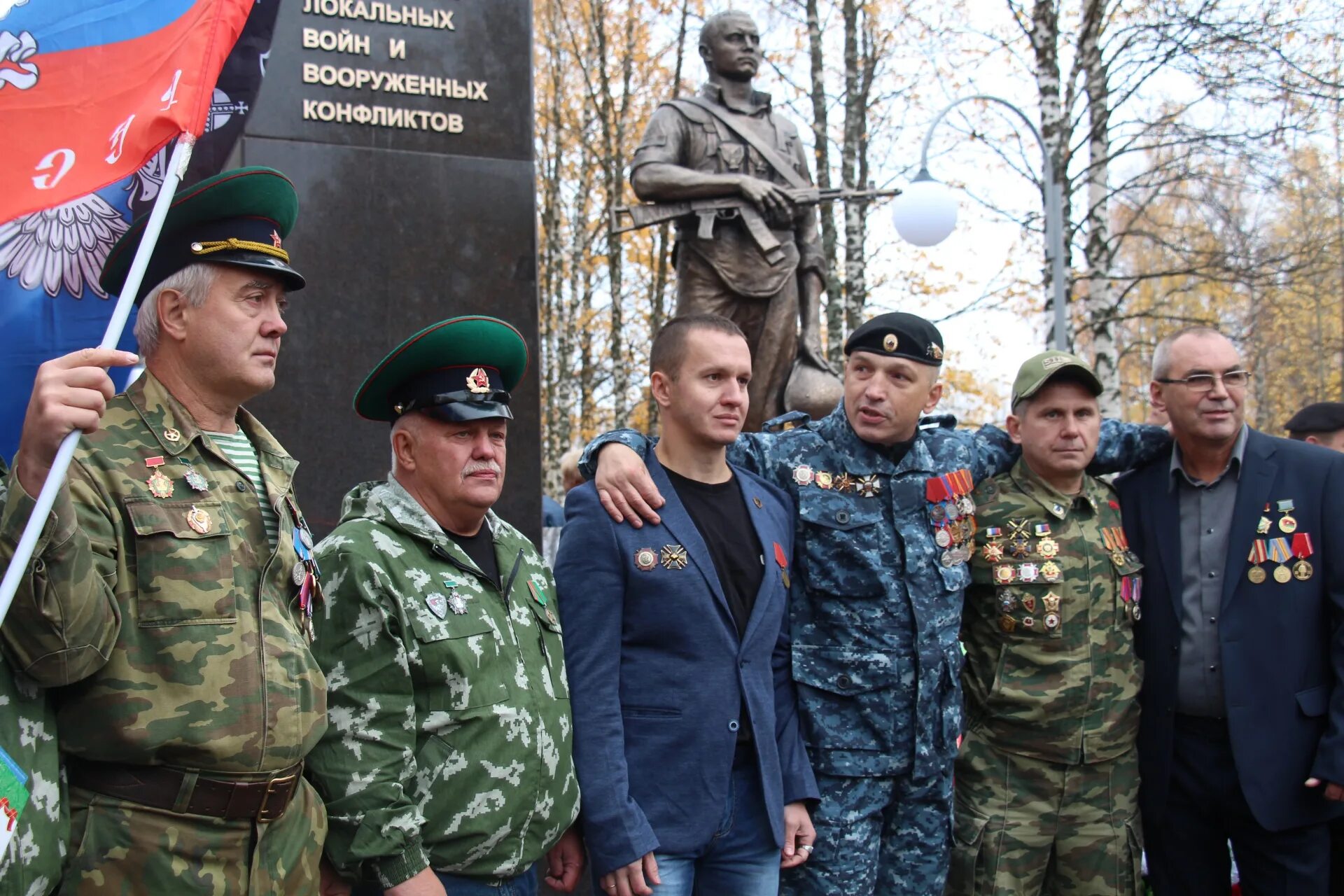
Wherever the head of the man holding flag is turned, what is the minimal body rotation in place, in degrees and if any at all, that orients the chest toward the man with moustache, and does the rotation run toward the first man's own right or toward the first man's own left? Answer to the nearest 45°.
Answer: approximately 45° to the first man's own left

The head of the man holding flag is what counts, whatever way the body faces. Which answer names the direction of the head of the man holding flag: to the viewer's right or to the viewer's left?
to the viewer's right

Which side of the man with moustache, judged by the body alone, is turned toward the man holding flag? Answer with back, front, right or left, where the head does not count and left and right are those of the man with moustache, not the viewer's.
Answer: right

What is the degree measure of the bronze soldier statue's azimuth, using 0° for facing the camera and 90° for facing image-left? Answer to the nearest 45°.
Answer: approximately 315°

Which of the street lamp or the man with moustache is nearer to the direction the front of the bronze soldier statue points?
the man with moustache

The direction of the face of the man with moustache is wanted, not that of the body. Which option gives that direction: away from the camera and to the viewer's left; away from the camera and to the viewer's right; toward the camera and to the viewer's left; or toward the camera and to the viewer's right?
toward the camera and to the viewer's right

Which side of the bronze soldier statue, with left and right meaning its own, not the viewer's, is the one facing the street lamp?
left

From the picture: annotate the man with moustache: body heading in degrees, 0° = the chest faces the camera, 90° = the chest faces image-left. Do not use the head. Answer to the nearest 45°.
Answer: approximately 315°

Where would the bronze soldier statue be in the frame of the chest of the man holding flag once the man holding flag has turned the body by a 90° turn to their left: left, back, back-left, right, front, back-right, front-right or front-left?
front

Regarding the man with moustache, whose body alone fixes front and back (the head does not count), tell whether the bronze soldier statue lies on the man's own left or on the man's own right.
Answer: on the man's own left

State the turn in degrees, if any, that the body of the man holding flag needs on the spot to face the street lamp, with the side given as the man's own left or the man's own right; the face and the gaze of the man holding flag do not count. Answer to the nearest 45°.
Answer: approximately 90° to the man's own left

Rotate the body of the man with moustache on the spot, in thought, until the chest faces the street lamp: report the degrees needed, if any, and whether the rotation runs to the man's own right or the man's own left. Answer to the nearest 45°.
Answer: approximately 90° to the man's own left
